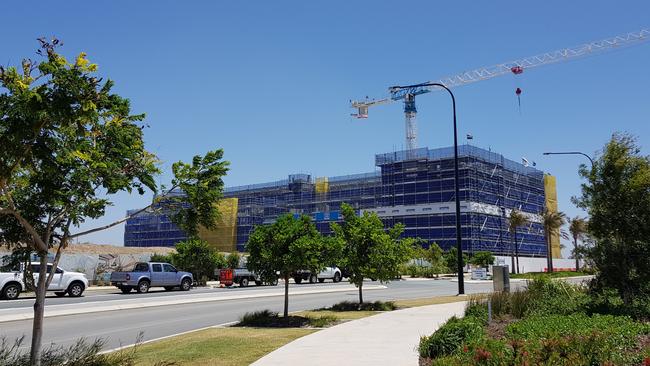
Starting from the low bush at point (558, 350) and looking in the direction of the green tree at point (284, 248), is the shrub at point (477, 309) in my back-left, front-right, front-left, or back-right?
front-right

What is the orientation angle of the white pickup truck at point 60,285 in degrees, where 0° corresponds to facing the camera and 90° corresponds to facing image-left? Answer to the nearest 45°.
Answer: approximately 270°

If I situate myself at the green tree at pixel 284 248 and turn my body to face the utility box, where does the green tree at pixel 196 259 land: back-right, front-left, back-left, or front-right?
front-left

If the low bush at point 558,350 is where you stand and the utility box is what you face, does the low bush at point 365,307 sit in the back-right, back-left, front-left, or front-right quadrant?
front-left

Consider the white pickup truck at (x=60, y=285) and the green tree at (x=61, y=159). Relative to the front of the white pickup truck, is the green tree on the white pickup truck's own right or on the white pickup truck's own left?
on the white pickup truck's own right

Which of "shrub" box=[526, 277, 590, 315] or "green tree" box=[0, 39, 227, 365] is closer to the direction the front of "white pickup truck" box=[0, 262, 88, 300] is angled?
the shrub

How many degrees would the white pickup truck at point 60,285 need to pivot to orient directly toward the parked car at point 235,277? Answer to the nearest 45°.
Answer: approximately 45° to its left

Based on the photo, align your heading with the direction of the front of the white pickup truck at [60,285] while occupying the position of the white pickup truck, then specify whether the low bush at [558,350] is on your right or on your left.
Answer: on your right

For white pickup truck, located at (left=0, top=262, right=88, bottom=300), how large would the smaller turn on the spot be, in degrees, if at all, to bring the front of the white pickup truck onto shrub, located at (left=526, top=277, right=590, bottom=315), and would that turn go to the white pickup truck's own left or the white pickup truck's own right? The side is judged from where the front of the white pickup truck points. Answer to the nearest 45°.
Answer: approximately 45° to the white pickup truck's own right

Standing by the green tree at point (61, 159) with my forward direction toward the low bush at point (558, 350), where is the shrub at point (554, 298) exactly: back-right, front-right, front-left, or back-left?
front-left

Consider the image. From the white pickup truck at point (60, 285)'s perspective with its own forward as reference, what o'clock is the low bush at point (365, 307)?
The low bush is roughly at 2 o'clock from the white pickup truck.

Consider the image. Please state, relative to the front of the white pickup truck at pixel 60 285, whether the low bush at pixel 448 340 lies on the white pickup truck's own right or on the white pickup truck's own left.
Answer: on the white pickup truck's own right

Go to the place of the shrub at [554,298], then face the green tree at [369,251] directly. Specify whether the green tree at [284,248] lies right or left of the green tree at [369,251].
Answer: left

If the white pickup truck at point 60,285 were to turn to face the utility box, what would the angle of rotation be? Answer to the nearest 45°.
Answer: approximately 45° to its right

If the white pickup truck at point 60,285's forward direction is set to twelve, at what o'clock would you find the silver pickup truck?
The silver pickup truck is roughly at 11 o'clock from the white pickup truck.
